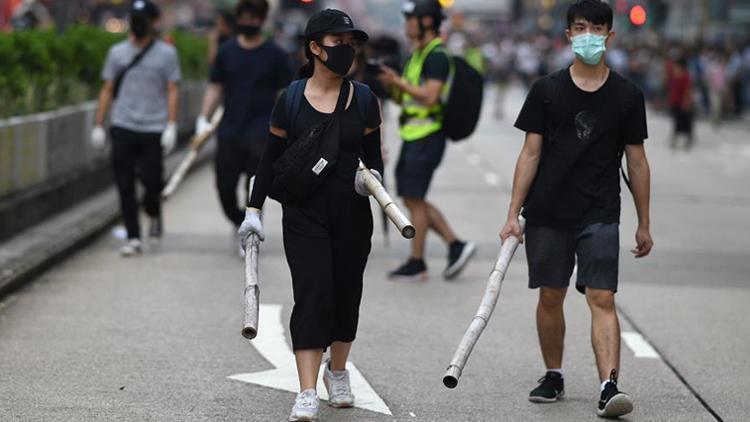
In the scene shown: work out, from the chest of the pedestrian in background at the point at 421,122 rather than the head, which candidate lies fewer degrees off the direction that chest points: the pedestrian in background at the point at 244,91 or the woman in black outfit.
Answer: the pedestrian in background

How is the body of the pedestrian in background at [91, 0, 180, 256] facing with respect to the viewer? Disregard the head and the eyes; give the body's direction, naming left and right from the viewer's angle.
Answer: facing the viewer

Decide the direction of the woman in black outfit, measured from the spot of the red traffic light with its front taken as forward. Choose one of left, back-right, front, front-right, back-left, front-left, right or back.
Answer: front

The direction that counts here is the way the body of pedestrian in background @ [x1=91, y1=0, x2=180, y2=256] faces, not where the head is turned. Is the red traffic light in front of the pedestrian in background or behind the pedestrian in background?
behind

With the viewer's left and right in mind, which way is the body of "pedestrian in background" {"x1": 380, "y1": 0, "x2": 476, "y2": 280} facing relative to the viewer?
facing to the left of the viewer

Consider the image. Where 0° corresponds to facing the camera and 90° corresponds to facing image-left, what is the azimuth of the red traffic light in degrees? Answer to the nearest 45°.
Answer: approximately 0°

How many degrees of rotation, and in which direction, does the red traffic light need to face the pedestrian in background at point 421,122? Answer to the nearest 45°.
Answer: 0° — it already faces them

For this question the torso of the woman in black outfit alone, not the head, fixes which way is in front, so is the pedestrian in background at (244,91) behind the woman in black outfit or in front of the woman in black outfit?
behind

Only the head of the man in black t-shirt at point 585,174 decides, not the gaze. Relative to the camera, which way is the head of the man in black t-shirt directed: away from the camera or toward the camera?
toward the camera

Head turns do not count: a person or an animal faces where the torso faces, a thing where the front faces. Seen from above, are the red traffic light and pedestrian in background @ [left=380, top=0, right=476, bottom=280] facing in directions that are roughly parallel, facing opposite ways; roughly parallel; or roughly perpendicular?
roughly perpendicular

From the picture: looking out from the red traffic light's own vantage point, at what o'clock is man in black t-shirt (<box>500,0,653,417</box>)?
The man in black t-shirt is roughly at 12 o'clock from the red traffic light.

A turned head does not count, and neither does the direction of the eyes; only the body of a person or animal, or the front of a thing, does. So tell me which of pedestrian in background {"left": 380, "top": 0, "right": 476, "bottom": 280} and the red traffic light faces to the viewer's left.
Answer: the pedestrian in background

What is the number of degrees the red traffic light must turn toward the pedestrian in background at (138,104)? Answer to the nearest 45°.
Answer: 0° — it already faces them

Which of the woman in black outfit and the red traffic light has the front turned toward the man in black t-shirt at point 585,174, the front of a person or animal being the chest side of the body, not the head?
the red traffic light

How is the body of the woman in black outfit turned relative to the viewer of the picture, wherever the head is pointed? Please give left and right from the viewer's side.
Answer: facing the viewer

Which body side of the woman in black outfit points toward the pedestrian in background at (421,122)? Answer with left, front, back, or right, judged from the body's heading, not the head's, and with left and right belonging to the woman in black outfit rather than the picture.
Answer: back

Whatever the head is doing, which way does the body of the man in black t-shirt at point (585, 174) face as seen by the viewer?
toward the camera

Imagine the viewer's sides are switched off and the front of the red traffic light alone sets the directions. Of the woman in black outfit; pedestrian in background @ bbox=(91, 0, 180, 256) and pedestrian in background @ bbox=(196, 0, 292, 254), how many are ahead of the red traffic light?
3

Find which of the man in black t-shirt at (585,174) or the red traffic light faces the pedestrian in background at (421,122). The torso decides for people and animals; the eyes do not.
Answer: the red traffic light
